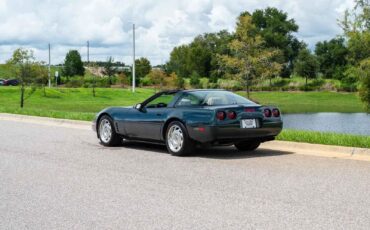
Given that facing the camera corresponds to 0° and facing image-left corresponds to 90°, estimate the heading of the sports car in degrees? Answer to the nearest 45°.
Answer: approximately 135°

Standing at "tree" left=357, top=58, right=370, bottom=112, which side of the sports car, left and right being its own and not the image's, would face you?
right

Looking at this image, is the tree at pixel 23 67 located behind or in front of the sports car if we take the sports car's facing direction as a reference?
in front

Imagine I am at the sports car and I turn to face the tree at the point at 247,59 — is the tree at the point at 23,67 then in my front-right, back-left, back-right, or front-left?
front-left

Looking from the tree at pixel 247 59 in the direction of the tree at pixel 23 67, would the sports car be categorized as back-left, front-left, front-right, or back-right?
front-left

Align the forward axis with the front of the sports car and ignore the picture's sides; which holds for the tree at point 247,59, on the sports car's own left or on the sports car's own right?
on the sports car's own right
